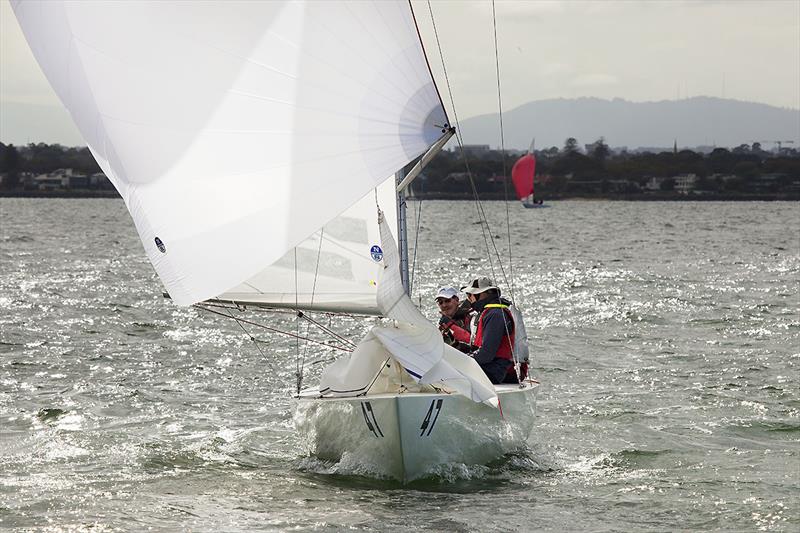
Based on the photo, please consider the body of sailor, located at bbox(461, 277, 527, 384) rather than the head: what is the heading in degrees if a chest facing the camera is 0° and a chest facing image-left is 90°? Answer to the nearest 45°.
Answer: approximately 90°

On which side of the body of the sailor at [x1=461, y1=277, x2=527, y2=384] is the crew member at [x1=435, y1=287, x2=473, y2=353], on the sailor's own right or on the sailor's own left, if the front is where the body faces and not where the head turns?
on the sailor's own right

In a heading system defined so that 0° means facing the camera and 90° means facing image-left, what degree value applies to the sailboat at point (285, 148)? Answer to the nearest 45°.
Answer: approximately 0°
